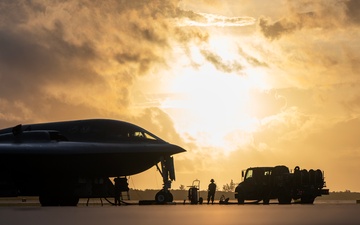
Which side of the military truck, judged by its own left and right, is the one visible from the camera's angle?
left
